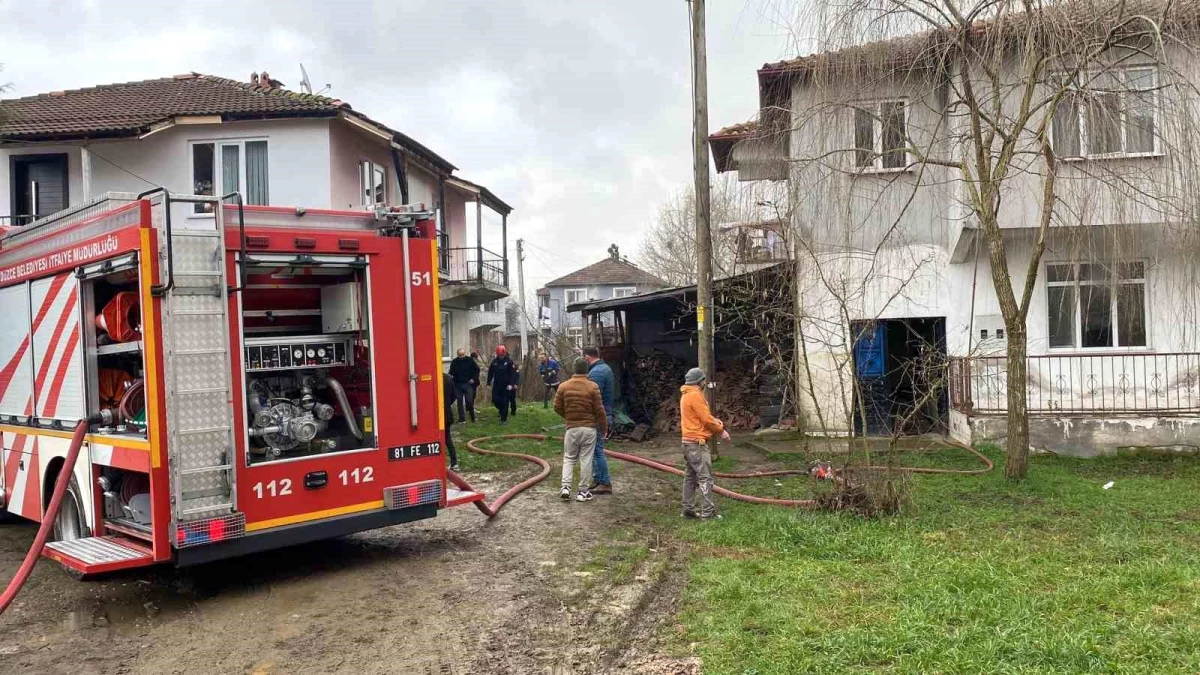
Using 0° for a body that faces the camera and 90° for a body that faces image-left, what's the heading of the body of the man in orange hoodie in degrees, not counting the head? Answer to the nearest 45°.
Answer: approximately 270°

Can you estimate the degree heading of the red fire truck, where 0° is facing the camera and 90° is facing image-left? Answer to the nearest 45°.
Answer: approximately 135°

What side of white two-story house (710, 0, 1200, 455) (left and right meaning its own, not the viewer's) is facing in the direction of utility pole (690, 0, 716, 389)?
right

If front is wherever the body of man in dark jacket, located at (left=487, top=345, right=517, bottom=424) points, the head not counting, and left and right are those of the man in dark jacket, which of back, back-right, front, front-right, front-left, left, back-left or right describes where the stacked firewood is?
front-left

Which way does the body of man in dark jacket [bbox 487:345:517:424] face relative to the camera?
toward the camera

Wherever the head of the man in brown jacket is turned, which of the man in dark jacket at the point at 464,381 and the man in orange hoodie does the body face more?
the man in dark jacket

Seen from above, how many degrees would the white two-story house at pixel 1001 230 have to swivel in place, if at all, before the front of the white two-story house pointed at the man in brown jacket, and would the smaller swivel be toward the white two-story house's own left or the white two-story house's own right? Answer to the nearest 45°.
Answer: approximately 45° to the white two-story house's own right

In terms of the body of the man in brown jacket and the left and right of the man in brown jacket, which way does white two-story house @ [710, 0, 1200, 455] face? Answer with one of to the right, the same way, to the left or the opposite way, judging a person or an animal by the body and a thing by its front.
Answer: the opposite way

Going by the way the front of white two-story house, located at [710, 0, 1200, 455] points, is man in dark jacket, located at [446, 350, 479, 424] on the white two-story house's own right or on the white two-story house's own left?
on the white two-story house's own right

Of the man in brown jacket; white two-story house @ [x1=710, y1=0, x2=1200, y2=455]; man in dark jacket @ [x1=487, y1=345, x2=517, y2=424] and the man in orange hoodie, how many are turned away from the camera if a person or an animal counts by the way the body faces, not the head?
1

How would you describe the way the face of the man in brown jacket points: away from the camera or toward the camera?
away from the camera

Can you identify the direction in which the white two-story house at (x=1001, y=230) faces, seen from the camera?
facing the viewer

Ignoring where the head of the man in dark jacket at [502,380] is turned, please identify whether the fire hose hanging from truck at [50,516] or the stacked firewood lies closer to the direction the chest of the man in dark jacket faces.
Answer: the fire hose hanging from truck

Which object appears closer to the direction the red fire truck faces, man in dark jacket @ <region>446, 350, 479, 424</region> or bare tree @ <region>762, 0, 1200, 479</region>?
the man in dark jacket

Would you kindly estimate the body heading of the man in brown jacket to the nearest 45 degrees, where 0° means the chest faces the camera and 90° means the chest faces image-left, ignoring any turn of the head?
approximately 180°
